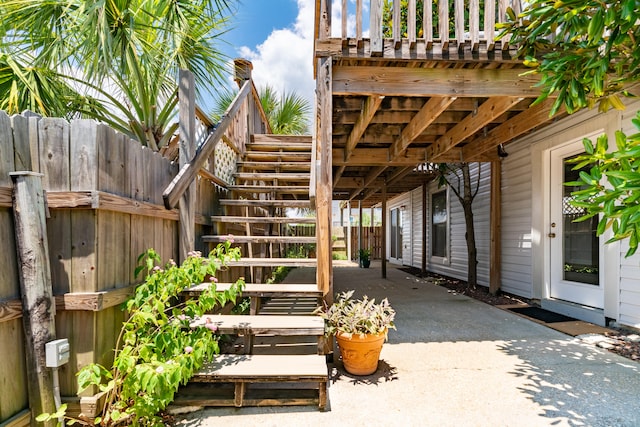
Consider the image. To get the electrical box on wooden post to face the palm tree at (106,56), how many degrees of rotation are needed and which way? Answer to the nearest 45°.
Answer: approximately 135° to its left

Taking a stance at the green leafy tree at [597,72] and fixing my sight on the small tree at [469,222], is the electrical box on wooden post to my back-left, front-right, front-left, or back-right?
back-left

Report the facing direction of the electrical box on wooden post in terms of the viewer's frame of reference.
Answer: facing the viewer and to the right of the viewer

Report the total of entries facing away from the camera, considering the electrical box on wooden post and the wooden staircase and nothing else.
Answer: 0

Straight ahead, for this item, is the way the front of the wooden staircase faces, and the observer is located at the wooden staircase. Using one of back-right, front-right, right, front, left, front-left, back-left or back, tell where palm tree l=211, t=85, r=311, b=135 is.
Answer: back

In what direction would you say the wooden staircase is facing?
toward the camera
